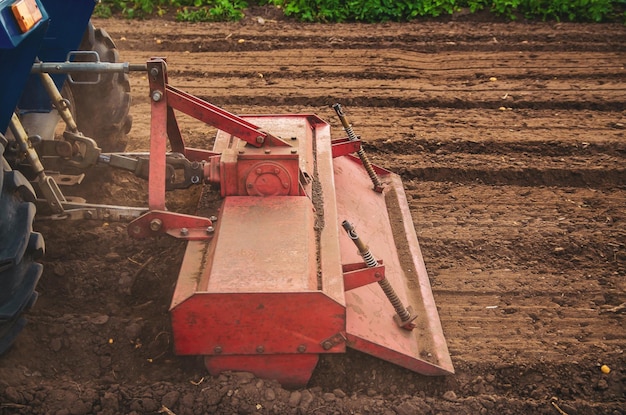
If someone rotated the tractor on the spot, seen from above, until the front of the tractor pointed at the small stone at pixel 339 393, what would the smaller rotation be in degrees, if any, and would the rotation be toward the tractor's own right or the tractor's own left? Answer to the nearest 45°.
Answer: approximately 135° to the tractor's own left

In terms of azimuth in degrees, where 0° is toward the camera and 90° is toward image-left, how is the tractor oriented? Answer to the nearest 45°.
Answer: approximately 90°

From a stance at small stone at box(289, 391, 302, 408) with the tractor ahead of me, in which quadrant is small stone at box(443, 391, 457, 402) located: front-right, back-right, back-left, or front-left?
back-right
